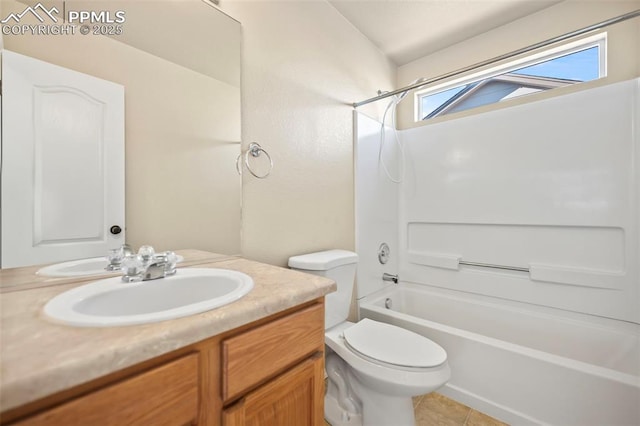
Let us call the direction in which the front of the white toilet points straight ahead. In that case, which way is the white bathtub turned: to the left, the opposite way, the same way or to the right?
to the right

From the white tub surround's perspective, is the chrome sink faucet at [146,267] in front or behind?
in front

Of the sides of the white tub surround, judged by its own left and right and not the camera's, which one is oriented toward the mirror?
front

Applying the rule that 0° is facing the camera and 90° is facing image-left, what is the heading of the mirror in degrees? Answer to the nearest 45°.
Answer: approximately 315°

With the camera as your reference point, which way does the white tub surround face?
facing the viewer and to the left of the viewer

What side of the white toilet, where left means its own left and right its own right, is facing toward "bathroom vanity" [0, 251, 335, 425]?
right

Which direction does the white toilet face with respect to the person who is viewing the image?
facing the viewer and to the right of the viewer

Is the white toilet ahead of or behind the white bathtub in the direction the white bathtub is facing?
ahead

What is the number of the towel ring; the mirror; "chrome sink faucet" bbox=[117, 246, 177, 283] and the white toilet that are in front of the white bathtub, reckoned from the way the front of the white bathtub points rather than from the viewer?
4
